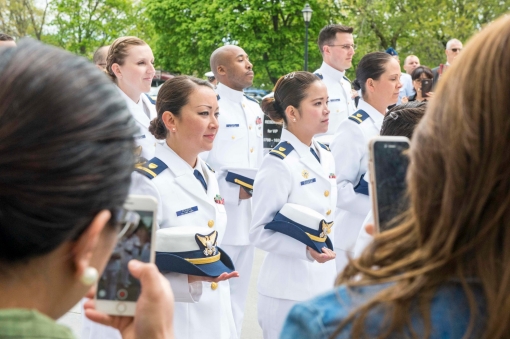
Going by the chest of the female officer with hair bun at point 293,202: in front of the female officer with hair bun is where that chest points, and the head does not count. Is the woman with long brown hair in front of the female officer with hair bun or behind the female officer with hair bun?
in front

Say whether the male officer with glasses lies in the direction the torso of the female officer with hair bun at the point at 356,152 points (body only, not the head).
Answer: no

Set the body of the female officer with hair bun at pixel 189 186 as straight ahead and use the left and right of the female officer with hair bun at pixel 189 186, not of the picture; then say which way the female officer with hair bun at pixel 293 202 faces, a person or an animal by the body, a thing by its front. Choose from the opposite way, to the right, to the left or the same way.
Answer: the same way

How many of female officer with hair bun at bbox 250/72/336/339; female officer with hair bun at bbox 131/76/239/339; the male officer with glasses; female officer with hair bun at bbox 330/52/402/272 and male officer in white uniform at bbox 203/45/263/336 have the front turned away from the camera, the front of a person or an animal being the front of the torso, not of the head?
0

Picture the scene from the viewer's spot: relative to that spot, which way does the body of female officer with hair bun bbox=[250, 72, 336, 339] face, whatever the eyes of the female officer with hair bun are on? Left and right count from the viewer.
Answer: facing the viewer and to the right of the viewer

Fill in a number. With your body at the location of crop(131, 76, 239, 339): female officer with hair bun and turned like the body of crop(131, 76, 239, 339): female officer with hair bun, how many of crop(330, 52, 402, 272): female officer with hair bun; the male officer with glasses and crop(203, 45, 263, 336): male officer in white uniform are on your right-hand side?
0

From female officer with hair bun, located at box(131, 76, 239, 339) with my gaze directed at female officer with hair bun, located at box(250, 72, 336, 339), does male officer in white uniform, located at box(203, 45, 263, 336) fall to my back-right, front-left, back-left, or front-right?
front-left

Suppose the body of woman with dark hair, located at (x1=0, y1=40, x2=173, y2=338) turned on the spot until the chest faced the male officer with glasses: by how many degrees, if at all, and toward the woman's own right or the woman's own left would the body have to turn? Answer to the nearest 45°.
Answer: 0° — they already face them

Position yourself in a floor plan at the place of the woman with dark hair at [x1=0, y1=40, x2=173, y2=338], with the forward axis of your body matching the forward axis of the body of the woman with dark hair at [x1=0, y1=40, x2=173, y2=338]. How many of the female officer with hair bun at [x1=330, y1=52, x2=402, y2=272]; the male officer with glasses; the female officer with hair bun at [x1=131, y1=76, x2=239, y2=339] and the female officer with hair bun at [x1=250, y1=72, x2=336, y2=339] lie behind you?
0

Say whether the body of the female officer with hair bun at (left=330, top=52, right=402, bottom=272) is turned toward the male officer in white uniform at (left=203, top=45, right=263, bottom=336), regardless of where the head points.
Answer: no

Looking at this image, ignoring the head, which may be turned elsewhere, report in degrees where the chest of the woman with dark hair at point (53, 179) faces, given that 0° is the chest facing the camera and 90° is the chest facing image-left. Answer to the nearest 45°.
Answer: approximately 225°

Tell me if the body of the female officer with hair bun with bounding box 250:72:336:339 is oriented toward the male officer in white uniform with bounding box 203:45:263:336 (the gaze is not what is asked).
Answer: no

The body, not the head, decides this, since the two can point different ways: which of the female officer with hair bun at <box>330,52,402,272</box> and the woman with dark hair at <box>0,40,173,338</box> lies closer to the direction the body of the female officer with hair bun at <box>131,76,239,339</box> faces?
the woman with dark hair

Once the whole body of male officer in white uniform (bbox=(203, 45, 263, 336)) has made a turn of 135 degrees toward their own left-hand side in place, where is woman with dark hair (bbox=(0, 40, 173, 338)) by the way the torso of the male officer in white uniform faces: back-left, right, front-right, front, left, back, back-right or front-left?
back
